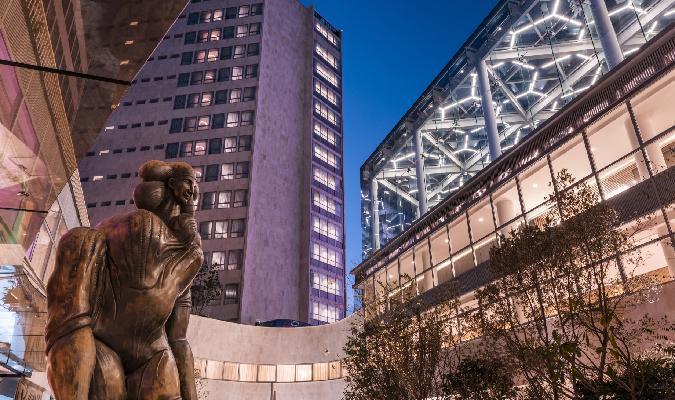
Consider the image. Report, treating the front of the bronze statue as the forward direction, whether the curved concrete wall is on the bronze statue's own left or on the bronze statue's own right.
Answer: on the bronze statue's own left

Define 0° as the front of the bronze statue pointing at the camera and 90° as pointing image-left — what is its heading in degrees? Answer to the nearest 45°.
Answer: approximately 315°
